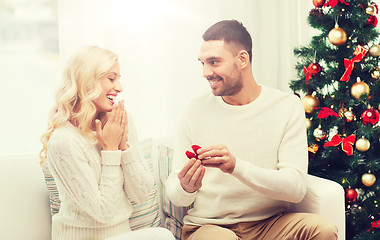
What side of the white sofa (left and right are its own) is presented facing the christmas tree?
left

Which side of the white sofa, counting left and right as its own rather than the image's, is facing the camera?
front

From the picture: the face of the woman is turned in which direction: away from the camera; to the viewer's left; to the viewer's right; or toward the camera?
to the viewer's right
